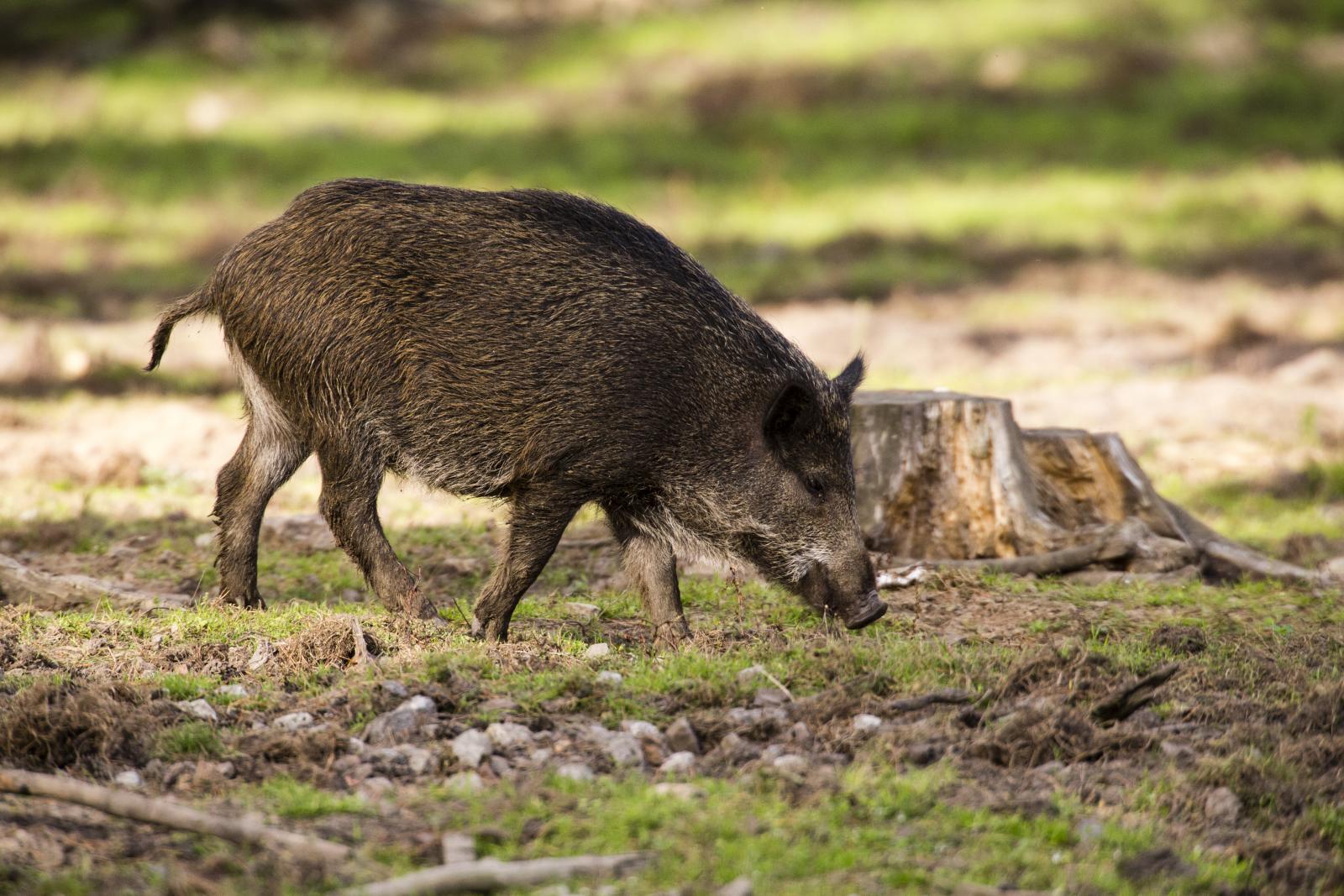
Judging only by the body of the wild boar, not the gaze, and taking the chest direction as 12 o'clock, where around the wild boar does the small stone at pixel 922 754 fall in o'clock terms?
The small stone is roughly at 2 o'clock from the wild boar.

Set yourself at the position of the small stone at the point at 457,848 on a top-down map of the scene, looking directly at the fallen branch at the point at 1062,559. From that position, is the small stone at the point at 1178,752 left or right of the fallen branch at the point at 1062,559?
right

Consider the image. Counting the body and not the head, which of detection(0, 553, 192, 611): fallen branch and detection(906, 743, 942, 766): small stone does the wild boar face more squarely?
the small stone

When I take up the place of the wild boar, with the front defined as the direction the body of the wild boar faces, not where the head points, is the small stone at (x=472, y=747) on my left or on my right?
on my right

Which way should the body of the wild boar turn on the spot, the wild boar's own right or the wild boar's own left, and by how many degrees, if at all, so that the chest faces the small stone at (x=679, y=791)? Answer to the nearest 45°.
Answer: approximately 90° to the wild boar's own right

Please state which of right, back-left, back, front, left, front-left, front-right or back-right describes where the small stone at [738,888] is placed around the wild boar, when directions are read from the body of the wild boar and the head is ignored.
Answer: right

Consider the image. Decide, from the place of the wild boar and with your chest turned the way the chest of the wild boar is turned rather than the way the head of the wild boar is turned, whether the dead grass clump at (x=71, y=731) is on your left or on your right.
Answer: on your right

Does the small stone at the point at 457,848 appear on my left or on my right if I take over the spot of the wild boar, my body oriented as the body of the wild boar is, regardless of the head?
on my right

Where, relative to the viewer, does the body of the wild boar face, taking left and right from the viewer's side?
facing to the right of the viewer

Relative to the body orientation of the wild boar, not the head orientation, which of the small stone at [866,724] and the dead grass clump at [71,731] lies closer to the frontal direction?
the small stone
